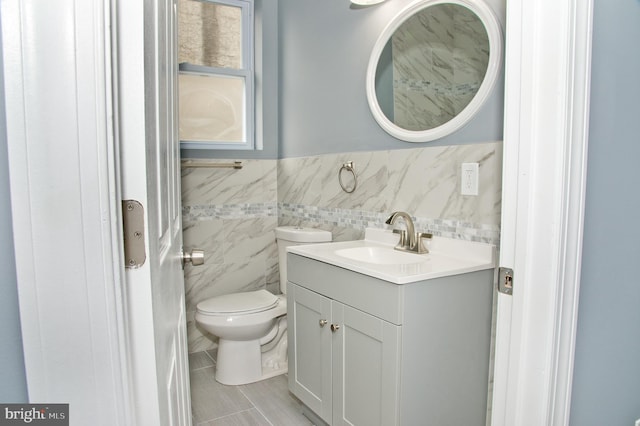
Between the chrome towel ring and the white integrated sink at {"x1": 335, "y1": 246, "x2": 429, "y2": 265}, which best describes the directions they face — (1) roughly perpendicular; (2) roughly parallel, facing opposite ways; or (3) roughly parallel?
roughly parallel

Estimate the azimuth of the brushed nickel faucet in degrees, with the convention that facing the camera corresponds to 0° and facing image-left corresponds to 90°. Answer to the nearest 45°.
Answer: approximately 45°

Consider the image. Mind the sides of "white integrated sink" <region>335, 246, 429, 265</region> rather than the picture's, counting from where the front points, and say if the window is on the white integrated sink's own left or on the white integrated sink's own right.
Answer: on the white integrated sink's own right

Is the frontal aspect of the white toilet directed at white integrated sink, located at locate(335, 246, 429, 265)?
no

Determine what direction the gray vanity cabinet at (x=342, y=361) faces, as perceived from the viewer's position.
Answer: facing the viewer and to the left of the viewer

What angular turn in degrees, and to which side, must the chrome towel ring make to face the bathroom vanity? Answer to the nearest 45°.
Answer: approximately 45° to its left

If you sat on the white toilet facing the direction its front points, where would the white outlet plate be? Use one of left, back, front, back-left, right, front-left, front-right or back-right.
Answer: left

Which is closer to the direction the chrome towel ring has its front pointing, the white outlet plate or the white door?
the white door

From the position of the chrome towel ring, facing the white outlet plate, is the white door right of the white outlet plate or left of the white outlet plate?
right

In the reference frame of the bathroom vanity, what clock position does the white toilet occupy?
The white toilet is roughly at 3 o'clock from the bathroom vanity.

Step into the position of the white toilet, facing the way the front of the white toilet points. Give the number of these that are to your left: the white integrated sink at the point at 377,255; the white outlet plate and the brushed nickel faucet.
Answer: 3

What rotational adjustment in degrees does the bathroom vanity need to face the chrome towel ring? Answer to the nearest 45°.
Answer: approximately 135° to its right

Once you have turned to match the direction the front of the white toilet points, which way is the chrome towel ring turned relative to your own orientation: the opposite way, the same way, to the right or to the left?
the same way

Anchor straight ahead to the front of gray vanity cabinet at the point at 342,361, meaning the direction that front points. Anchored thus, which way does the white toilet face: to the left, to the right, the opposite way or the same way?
the same way

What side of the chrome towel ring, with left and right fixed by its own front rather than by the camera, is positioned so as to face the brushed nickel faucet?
left

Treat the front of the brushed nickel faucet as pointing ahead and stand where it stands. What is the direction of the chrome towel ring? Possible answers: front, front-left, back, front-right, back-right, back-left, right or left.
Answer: right
